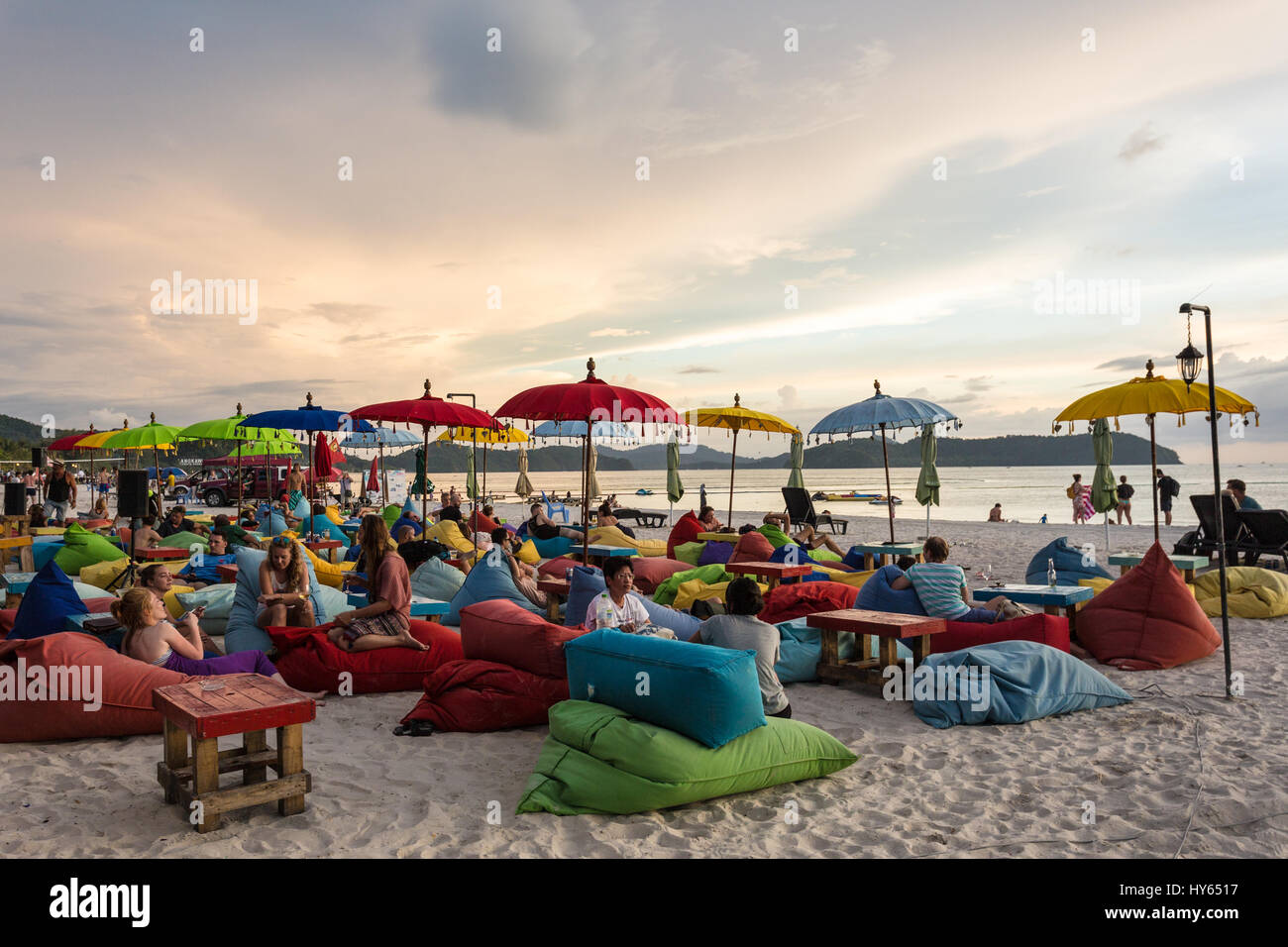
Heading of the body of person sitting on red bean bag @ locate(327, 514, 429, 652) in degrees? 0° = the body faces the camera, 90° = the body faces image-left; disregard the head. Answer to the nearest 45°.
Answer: approximately 90°

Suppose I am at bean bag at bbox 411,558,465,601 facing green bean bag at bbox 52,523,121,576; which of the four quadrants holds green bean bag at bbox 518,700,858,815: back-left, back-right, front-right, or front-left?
back-left

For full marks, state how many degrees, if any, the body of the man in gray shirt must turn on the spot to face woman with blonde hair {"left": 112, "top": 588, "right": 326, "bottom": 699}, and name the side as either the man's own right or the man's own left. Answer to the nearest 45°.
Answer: approximately 90° to the man's own left

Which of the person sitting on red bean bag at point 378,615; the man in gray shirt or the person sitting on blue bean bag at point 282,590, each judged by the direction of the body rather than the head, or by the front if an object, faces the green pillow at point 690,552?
the man in gray shirt

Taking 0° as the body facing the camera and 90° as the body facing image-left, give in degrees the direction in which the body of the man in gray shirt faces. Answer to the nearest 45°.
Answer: approximately 180°

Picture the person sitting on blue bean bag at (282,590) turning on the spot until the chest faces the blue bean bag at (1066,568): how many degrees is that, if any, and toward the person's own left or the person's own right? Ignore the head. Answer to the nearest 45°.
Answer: approximately 90° to the person's own left
